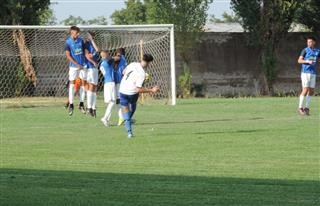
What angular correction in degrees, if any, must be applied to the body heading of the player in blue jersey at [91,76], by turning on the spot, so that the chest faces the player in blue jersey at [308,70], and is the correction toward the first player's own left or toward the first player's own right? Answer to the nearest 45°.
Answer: approximately 45° to the first player's own left

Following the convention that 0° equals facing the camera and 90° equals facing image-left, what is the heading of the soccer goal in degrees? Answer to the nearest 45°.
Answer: approximately 0°

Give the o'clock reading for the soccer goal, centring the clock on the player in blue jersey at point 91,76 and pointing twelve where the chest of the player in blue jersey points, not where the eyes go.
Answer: The soccer goal is roughly at 7 o'clock from the player in blue jersey.

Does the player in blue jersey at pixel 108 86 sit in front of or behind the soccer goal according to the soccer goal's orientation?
in front

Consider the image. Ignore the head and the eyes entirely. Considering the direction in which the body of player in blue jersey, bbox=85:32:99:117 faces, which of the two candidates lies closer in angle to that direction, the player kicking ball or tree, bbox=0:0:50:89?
the player kicking ball

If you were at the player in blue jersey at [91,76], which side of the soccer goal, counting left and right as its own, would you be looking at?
front

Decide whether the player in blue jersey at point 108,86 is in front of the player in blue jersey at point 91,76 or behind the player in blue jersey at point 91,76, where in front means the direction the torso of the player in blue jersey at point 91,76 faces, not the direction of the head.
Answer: in front

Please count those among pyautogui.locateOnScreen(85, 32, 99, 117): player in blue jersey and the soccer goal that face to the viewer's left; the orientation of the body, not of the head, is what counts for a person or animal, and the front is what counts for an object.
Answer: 0

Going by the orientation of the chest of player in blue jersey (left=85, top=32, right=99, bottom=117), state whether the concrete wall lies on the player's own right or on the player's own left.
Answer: on the player's own left
